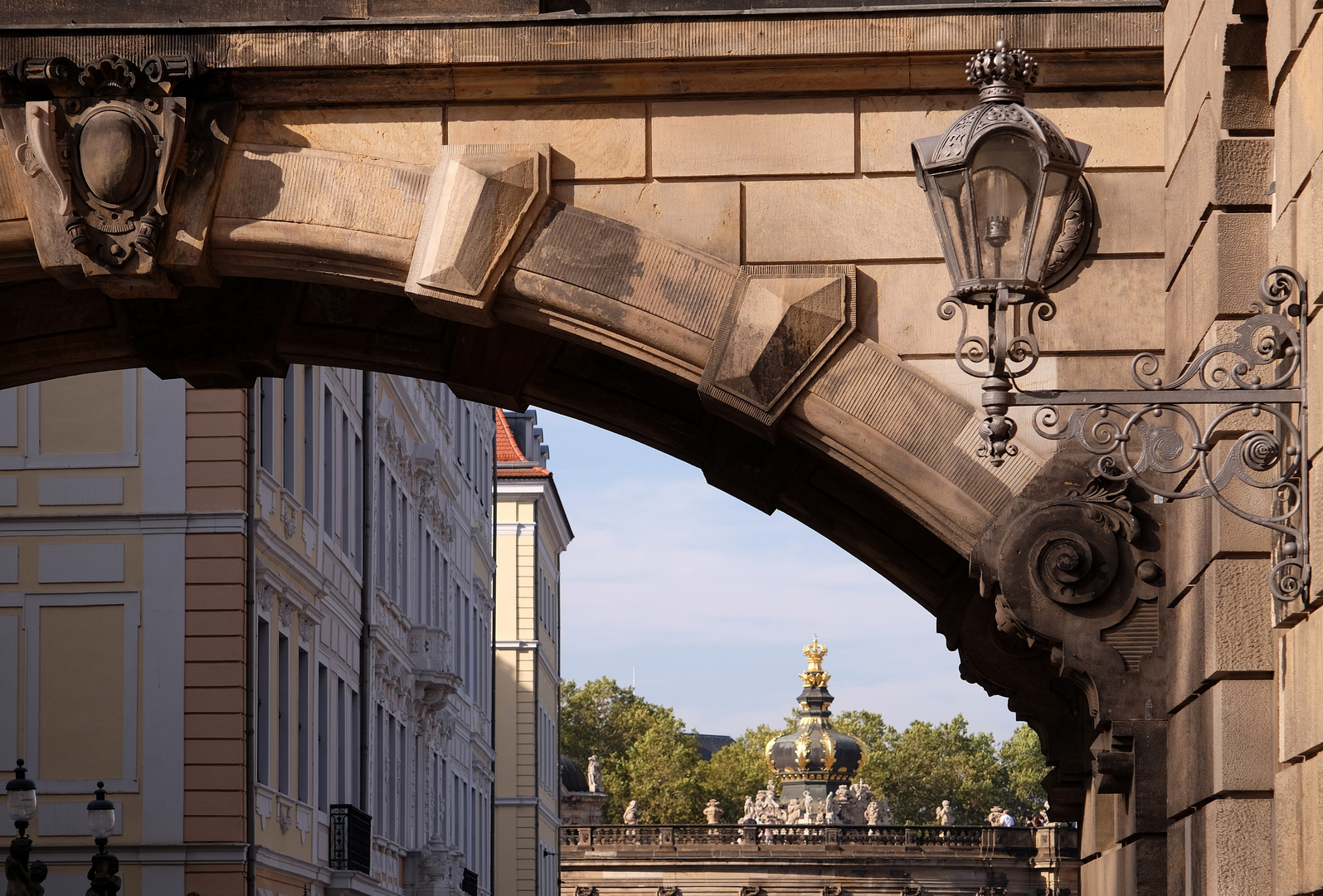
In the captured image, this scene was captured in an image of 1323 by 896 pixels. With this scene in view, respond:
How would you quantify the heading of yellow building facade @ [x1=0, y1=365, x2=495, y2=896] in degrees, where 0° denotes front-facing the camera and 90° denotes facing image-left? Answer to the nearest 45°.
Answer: approximately 270°

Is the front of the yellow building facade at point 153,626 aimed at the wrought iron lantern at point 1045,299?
yes

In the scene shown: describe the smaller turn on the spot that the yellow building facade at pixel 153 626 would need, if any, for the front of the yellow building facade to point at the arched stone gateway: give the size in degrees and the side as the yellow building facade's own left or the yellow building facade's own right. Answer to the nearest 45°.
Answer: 0° — it already faces it

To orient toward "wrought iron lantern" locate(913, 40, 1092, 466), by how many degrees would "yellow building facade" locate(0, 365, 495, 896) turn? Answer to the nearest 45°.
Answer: approximately 90° to its right

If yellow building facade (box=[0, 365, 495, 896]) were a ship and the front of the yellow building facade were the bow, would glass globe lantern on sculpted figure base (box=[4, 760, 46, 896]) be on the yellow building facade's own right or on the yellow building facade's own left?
on the yellow building facade's own right
